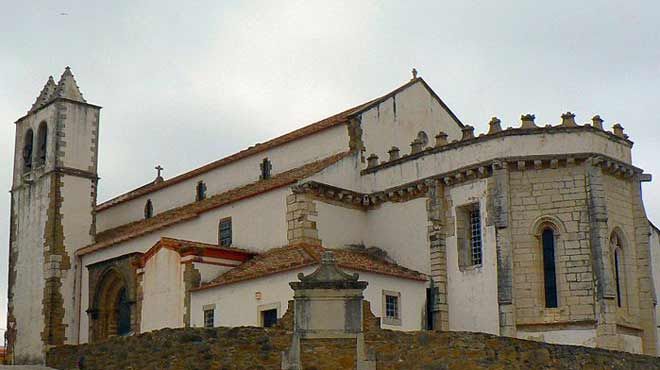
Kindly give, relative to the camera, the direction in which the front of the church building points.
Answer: facing away from the viewer and to the left of the viewer
